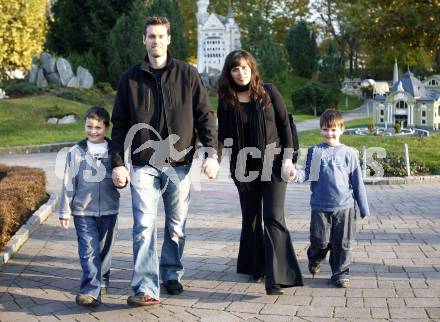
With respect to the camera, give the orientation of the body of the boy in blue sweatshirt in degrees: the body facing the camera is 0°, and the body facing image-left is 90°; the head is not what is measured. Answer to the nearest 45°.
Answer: approximately 0°

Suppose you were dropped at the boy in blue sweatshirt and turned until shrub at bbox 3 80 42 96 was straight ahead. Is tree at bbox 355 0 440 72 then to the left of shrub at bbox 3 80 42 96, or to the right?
right

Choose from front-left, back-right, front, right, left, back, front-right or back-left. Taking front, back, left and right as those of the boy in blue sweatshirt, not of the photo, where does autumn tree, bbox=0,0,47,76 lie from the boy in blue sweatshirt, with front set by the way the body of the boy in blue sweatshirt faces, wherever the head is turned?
back-right

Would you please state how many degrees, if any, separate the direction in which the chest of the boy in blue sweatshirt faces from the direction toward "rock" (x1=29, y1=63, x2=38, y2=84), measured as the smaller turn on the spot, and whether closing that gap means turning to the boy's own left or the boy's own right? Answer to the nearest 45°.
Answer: approximately 135° to the boy's own right

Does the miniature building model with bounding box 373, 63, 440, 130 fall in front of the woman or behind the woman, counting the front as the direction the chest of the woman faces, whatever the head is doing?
behind

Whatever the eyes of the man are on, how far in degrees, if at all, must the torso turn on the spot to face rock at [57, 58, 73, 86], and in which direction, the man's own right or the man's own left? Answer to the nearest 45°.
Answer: approximately 180°

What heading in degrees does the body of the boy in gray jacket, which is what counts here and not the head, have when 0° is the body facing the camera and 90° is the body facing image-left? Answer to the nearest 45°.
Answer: approximately 0°
